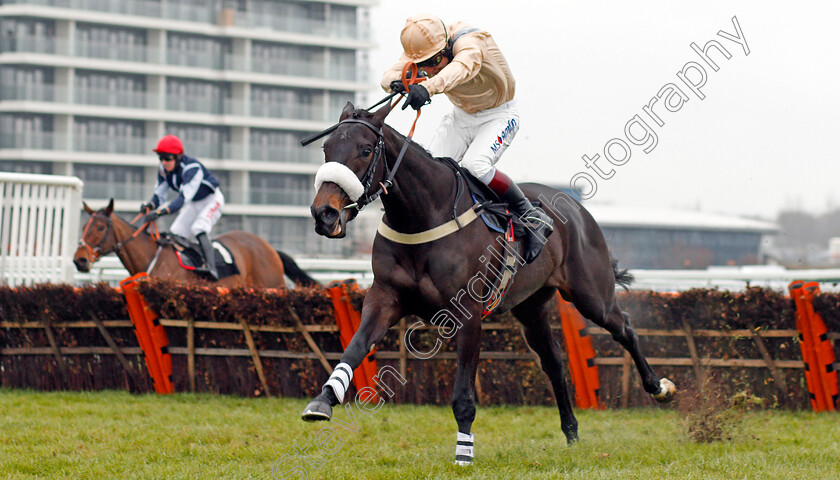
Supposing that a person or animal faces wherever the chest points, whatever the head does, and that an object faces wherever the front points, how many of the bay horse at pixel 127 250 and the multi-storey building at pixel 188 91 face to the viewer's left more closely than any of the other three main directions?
1

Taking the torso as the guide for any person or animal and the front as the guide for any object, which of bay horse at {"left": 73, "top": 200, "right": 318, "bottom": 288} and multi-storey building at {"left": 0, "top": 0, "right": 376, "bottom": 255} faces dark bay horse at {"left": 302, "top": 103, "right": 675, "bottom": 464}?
the multi-storey building

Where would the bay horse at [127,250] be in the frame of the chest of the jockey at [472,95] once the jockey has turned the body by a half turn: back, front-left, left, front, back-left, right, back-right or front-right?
left

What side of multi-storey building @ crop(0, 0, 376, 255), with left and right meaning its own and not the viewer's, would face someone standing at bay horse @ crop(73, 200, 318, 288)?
front

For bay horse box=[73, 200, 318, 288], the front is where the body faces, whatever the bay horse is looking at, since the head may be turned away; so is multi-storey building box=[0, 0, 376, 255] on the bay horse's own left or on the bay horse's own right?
on the bay horse's own right

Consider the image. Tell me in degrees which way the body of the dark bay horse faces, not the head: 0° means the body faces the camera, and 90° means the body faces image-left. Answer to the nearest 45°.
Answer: approximately 45°

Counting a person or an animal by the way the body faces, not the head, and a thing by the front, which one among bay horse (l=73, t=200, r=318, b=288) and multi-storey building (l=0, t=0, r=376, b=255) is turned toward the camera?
the multi-storey building

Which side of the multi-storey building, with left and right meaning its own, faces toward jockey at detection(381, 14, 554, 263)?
front

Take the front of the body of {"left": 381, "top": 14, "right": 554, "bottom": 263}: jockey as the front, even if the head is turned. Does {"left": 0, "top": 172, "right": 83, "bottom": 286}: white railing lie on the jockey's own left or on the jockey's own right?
on the jockey's own right

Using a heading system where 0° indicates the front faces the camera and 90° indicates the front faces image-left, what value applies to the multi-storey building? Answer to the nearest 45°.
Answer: approximately 0°

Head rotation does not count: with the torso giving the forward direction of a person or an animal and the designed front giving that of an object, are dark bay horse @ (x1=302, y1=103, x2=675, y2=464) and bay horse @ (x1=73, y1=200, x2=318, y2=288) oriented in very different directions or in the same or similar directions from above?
same or similar directions

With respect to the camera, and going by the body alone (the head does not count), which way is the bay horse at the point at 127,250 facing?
to the viewer's left

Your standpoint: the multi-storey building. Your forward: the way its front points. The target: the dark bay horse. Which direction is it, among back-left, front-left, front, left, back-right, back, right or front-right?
front
